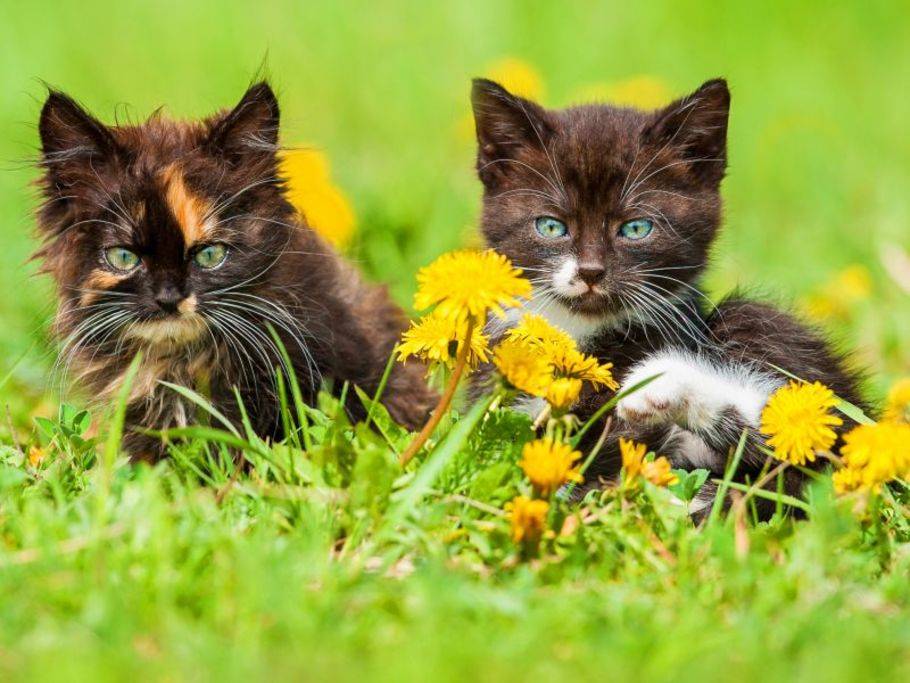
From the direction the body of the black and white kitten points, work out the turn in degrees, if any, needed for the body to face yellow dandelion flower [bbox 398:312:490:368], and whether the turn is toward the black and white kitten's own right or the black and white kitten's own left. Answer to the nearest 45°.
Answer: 0° — it already faces it

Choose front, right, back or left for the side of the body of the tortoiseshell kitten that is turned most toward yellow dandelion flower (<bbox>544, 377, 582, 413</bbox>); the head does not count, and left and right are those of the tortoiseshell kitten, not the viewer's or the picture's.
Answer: left

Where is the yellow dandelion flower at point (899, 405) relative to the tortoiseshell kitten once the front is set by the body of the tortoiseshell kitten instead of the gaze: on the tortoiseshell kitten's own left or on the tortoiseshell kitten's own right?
on the tortoiseshell kitten's own left

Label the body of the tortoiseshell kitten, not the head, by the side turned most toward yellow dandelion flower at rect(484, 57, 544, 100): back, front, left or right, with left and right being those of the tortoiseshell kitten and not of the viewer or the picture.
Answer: back

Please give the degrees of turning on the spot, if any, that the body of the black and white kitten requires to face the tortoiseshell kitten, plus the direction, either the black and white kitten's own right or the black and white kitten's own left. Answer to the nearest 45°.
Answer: approximately 45° to the black and white kitten's own right

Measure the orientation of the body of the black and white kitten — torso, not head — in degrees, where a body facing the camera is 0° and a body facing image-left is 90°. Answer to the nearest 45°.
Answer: approximately 45°

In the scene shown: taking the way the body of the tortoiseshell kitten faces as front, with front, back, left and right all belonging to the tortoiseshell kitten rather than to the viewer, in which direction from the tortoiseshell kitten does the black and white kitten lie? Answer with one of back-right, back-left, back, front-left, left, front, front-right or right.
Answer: back-left

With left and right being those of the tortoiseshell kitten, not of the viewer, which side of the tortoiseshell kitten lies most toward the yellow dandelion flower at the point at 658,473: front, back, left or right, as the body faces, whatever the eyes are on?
left

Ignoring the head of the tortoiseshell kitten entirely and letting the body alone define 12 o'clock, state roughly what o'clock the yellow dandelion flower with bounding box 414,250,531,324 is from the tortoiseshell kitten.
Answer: The yellow dandelion flower is roughly at 9 o'clock from the tortoiseshell kitten.

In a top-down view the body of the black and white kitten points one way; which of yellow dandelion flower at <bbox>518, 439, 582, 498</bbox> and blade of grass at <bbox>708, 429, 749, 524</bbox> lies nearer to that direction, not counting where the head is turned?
the yellow dandelion flower

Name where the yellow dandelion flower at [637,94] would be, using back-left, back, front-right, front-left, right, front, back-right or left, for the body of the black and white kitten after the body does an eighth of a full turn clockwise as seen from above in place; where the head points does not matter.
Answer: right

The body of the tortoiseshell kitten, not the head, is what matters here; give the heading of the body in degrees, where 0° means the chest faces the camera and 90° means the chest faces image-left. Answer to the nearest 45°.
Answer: approximately 45°

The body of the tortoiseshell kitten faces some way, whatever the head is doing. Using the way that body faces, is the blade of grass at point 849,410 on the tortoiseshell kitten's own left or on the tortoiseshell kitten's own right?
on the tortoiseshell kitten's own left
